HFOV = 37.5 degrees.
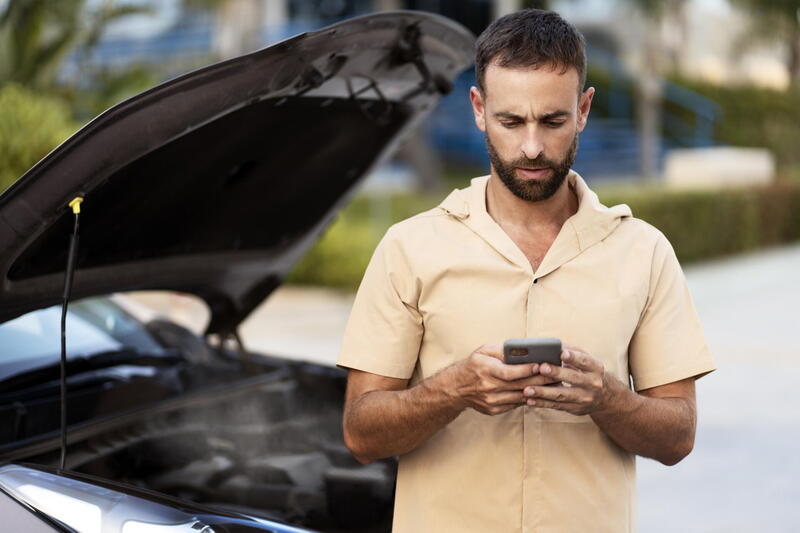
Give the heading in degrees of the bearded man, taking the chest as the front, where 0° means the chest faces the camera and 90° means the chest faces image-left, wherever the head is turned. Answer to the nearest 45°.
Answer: approximately 0°

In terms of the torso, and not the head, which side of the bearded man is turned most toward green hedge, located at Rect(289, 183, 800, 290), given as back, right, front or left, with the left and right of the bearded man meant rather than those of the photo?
back

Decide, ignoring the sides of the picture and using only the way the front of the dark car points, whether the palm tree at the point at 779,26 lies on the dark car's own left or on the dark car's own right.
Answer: on the dark car's own left

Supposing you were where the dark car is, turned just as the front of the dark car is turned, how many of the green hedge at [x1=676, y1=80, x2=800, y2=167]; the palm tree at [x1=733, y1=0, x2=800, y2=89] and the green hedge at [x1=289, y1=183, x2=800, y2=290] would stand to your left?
3

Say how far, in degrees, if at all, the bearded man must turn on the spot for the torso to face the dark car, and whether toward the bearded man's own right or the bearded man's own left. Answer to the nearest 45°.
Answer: approximately 135° to the bearded man's own right

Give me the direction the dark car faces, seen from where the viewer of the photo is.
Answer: facing the viewer and to the right of the viewer

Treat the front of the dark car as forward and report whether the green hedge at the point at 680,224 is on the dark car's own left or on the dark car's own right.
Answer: on the dark car's own left

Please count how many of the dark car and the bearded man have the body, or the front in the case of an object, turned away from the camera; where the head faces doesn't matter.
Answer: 0

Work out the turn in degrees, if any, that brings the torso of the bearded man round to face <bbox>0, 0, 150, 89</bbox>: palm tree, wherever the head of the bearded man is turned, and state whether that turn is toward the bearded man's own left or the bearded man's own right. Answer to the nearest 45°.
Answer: approximately 135° to the bearded man's own right
